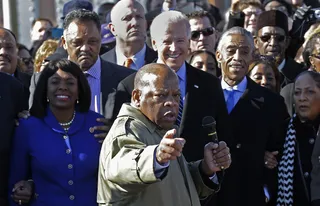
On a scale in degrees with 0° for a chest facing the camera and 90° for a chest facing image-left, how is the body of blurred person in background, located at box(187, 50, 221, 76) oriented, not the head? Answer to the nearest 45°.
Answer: approximately 0°

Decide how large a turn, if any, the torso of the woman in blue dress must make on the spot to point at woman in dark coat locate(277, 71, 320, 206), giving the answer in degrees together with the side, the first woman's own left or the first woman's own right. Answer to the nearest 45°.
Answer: approximately 90° to the first woman's own left

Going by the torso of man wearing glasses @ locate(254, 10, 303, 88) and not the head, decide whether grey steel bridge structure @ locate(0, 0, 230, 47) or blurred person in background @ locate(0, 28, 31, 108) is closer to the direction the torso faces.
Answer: the blurred person in background

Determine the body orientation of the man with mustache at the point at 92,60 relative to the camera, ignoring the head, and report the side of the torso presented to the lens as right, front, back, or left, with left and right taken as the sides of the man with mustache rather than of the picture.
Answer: front

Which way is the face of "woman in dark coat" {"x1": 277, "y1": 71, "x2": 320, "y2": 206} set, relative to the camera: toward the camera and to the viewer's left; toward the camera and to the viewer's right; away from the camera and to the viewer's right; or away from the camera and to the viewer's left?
toward the camera and to the viewer's left

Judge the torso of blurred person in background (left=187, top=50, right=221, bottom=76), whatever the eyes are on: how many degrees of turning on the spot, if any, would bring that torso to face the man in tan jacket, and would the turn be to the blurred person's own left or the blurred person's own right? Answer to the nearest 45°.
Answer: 0° — they already face them

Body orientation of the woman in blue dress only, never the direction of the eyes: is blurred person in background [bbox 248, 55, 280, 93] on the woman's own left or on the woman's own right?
on the woman's own left

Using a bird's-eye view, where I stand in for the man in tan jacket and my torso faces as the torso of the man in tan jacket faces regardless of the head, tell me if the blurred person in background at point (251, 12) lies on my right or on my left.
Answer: on my left

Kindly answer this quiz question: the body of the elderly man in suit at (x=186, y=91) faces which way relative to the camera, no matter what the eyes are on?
toward the camera
